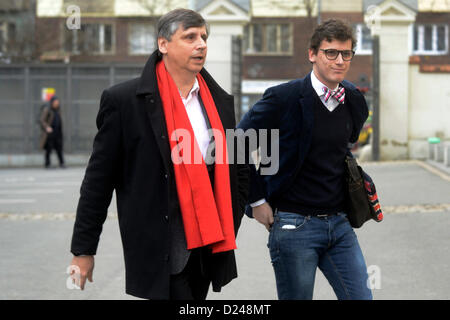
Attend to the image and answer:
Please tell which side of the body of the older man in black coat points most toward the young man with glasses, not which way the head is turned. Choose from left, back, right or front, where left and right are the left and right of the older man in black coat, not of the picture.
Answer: left

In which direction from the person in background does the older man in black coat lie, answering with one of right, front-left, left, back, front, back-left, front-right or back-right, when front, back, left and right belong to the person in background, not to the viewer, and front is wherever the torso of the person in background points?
front-right

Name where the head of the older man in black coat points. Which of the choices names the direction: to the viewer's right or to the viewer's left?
to the viewer's right

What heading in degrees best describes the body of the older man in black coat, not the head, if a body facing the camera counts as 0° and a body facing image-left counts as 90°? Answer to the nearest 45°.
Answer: approximately 315°

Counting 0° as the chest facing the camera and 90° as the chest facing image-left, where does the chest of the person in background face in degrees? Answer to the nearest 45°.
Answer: approximately 315°

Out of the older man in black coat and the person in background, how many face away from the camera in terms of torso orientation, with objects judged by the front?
0

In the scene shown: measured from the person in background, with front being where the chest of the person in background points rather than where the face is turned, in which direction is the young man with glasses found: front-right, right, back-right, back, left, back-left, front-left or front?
front-right

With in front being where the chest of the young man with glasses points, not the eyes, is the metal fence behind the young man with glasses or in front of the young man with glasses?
behind
